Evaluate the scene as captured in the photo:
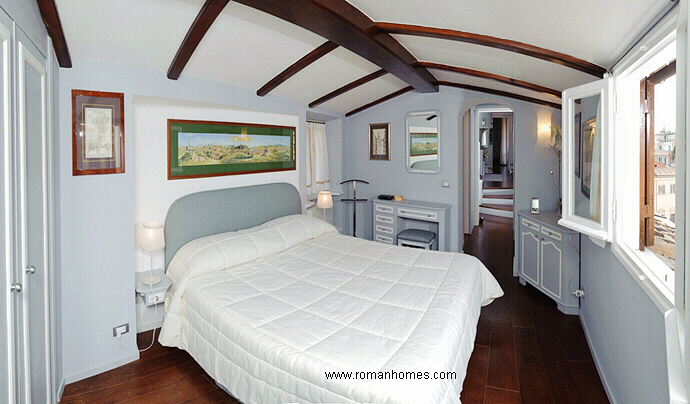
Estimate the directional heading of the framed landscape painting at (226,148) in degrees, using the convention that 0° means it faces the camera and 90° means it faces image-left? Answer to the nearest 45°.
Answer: approximately 315°

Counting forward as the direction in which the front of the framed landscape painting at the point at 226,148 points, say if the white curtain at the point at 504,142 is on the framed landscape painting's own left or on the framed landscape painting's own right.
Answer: on the framed landscape painting's own left

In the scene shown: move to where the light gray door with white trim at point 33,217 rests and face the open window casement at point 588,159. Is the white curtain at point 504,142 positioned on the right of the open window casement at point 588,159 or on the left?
left

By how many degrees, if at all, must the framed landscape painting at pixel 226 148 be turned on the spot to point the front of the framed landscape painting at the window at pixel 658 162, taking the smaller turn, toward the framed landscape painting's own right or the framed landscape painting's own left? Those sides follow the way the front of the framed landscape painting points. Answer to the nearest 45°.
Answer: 0° — it already faces it

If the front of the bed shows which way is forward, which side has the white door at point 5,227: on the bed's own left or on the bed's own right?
on the bed's own right

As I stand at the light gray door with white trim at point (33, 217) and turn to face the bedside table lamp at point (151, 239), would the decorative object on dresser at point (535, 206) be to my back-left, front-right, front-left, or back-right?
front-right

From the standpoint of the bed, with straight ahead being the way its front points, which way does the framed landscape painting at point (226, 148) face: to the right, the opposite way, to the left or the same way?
the same way

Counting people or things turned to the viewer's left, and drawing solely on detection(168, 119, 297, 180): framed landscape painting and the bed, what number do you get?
0

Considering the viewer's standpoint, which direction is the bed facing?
facing the viewer and to the right of the viewer
